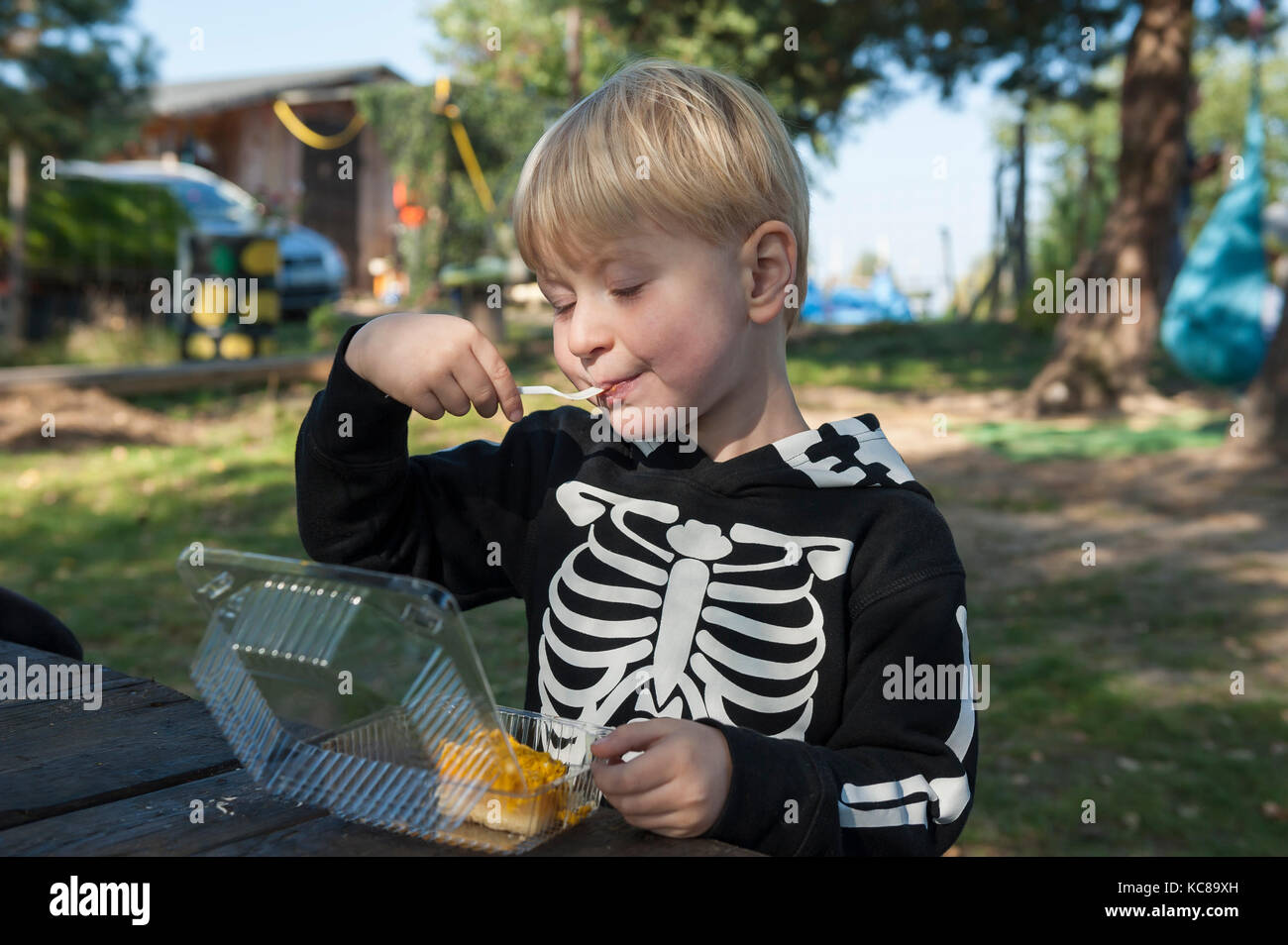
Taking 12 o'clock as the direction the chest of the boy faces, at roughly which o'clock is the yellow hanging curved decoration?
The yellow hanging curved decoration is roughly at 4 o'clock from the boy.

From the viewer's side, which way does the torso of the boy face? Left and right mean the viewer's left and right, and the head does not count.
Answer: facing the viewer and to the left of the viewer

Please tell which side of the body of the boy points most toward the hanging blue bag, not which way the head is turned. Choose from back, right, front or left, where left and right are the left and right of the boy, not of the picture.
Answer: back

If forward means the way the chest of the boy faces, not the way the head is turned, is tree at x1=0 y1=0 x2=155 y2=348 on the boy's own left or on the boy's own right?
on the boy's own right

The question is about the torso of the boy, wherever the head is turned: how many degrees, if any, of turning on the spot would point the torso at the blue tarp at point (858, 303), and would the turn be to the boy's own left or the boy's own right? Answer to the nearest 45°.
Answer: approximately 135° to the boy's own right

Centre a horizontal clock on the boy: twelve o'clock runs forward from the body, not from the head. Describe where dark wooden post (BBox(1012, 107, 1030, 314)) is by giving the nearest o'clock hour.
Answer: The dark wooden post is roughly at 5 o'clock from the boy.

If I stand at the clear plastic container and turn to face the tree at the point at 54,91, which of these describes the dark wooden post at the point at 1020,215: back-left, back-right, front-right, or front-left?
front-right
